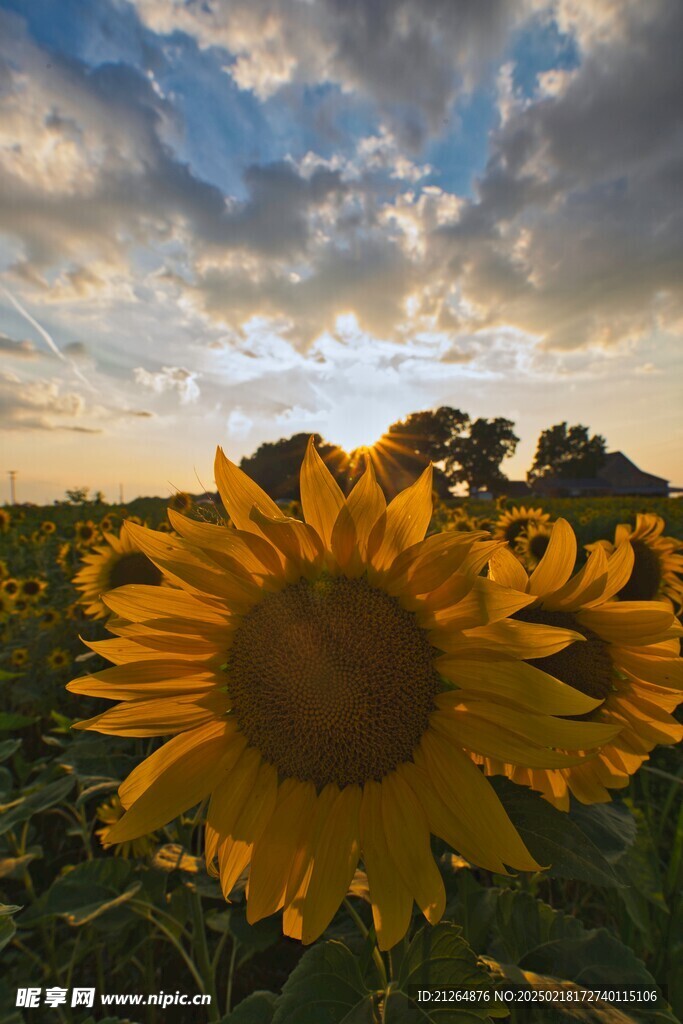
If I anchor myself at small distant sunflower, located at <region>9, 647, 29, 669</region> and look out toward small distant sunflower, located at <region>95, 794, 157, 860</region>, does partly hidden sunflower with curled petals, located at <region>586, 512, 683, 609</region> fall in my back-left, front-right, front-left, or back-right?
front-left

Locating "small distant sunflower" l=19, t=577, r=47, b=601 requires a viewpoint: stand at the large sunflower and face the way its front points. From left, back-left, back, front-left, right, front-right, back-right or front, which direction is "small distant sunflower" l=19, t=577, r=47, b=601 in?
back-right

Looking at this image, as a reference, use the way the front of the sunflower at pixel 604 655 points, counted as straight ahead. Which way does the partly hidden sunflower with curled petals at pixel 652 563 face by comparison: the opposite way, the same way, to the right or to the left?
the same way

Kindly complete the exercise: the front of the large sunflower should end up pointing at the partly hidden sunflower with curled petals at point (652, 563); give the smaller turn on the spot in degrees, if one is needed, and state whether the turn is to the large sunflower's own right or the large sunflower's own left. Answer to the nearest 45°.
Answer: approximately 135° to the large sunflower's own left

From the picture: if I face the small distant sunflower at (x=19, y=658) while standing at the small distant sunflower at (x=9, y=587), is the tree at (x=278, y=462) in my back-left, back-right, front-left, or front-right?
back-left

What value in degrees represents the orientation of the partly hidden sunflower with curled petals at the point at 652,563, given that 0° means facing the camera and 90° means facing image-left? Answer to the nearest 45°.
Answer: approximately 0°

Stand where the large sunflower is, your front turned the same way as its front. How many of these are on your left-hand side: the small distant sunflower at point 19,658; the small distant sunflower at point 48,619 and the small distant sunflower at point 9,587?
0

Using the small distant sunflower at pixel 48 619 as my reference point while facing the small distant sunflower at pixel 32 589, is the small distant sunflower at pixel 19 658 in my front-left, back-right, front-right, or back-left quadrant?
back-left

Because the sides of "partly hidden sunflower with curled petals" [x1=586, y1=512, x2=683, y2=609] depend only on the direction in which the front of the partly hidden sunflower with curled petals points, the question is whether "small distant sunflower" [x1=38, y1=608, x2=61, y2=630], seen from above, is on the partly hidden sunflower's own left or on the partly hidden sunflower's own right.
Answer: on the partly hidden sunflower's own right

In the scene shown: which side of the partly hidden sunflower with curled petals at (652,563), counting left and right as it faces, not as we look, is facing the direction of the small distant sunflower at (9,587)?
right

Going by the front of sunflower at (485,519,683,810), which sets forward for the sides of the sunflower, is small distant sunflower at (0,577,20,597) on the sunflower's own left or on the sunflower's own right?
on the sunflower's own right

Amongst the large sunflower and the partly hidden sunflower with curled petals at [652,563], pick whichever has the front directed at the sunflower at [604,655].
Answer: the partly hidden sunflower with curled petals

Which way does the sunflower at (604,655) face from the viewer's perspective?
toward the camera
